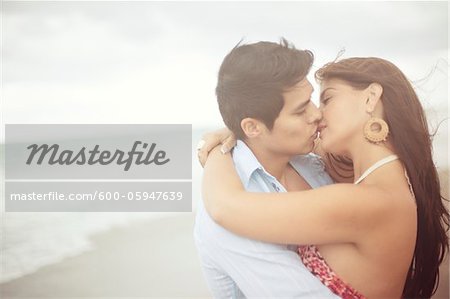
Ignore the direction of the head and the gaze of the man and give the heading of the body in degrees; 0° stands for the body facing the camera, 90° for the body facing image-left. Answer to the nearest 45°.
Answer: approximately 315°

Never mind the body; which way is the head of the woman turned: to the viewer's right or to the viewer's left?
to the viewer's left

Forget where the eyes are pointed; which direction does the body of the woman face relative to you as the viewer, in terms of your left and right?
facing to the left of the viewer
